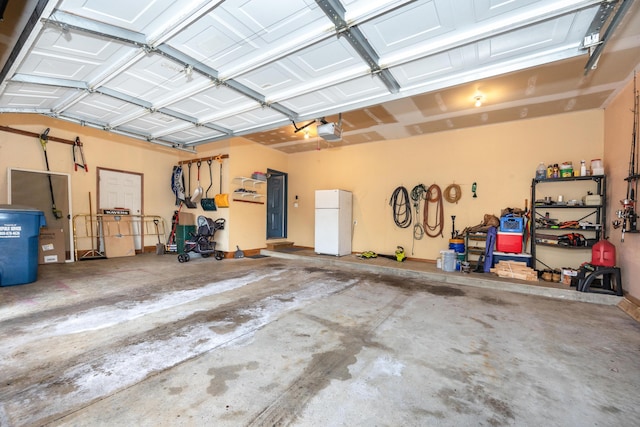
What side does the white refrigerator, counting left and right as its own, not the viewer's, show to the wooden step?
right

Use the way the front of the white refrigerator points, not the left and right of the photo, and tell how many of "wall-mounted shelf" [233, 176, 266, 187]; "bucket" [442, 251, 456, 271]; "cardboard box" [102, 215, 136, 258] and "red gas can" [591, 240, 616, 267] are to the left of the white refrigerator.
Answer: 2

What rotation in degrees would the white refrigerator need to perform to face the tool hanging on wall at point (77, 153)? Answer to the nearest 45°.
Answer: approximately 45° to its right

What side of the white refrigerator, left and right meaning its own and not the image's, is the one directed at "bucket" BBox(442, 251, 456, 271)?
left

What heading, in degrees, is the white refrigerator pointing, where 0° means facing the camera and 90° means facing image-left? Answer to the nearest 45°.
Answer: approximately 45°

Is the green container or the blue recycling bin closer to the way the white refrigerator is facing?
the blue recycling bin

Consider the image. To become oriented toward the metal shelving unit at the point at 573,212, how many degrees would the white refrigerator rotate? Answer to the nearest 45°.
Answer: approximately 90° to its left

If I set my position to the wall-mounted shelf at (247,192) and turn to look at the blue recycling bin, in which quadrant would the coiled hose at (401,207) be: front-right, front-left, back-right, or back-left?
back-left

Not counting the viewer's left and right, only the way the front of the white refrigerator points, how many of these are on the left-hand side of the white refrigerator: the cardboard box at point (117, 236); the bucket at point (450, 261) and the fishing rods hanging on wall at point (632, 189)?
2

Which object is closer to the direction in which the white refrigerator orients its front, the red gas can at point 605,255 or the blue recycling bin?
the blue recycling bin

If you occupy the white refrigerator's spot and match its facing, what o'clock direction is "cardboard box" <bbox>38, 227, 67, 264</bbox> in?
The cardboard box is roughly at 1 o'clock from the white refrigerator.

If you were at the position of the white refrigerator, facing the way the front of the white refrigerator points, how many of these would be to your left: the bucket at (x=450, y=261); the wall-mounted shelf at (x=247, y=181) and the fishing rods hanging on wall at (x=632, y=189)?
2
